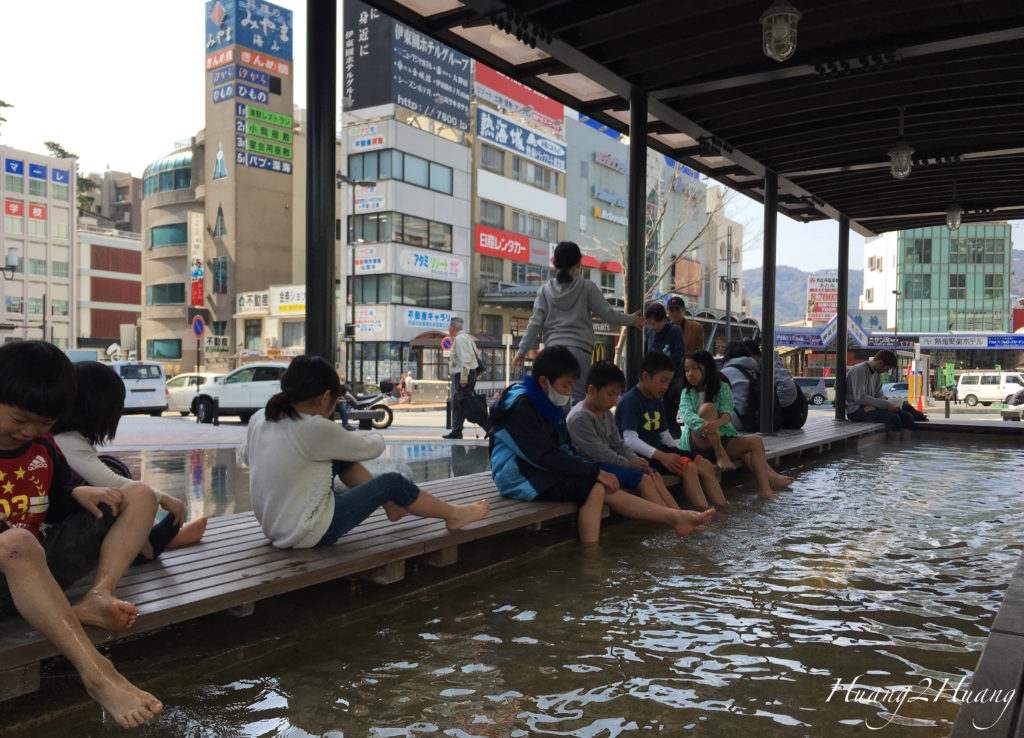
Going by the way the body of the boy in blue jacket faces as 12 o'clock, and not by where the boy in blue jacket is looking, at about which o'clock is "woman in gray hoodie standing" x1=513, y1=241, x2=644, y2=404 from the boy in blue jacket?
The woman in gray hoodie standing is roughly at 9 o'clock from the boy in blue jacket.

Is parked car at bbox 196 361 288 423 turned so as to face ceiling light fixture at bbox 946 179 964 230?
no

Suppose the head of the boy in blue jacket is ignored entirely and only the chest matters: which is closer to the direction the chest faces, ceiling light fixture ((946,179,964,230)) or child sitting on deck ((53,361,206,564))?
the ceiling light fixture

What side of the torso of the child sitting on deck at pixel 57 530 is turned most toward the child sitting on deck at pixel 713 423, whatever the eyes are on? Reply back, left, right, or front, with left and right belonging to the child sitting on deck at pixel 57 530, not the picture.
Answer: left

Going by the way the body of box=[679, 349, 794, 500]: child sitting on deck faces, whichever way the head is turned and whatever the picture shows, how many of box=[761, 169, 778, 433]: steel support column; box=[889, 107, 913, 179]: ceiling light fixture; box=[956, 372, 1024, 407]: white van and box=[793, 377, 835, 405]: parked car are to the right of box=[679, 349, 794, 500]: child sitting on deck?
0

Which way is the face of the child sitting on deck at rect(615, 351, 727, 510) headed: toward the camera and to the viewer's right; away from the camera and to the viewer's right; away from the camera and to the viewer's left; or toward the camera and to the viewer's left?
toward the camera and to the viewer's right

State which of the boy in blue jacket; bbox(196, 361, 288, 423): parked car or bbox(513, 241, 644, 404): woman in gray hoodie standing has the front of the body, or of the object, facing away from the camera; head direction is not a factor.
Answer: the woman in gray hoodie standing

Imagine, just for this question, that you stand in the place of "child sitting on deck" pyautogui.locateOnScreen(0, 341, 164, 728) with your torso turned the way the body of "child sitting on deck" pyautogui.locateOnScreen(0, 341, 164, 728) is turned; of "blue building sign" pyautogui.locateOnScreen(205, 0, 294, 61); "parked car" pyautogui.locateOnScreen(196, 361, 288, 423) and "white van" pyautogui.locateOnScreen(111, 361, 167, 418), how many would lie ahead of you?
0

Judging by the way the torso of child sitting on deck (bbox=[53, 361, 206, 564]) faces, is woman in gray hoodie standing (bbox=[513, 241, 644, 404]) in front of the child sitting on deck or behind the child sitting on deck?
in front

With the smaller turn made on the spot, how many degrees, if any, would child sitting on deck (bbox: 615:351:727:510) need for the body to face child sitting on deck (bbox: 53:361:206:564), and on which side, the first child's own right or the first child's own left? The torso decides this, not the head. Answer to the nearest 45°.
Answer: approximately 90° to the first child's own right

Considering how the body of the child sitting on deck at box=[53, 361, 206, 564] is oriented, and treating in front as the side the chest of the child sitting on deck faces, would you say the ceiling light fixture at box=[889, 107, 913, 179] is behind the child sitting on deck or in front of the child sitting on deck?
in front

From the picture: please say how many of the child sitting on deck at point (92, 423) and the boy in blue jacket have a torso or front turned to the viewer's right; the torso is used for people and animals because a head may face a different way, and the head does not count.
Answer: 2

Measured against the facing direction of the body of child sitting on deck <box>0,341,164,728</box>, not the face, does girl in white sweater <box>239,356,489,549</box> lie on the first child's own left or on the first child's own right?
on the first child's own left

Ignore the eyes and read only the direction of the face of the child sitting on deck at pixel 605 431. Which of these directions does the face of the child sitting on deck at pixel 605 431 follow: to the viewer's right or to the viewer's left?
to the viewer's right

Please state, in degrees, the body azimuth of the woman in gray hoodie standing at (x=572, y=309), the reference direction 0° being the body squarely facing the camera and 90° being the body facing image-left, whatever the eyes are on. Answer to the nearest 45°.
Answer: approximately 180°

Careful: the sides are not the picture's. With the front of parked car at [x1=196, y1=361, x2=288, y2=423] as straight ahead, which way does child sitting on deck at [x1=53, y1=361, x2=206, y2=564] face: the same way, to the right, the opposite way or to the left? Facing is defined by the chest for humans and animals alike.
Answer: the opposite way

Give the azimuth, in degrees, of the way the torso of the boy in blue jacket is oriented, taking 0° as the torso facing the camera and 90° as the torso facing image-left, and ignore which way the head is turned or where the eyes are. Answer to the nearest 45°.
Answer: approximately 270°

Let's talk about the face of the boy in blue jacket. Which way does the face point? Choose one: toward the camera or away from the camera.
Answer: toward the camera

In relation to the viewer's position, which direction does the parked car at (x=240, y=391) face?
facing to the left of the viewer

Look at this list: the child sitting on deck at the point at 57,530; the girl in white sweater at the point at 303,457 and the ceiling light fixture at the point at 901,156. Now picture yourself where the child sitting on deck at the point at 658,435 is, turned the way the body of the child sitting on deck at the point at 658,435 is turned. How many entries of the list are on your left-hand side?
1

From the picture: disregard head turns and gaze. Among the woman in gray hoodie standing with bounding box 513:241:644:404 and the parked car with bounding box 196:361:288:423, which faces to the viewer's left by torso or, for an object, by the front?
the parked car

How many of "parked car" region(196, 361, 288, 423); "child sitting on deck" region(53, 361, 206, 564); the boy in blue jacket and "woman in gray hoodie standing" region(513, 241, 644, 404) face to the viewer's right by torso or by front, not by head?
2
